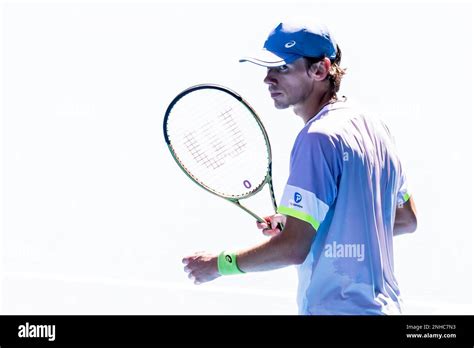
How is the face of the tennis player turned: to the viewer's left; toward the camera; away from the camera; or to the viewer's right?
to the viewer's left

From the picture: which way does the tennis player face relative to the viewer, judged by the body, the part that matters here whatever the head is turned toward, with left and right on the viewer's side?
facing away from the viewer and to the left of the viewer
